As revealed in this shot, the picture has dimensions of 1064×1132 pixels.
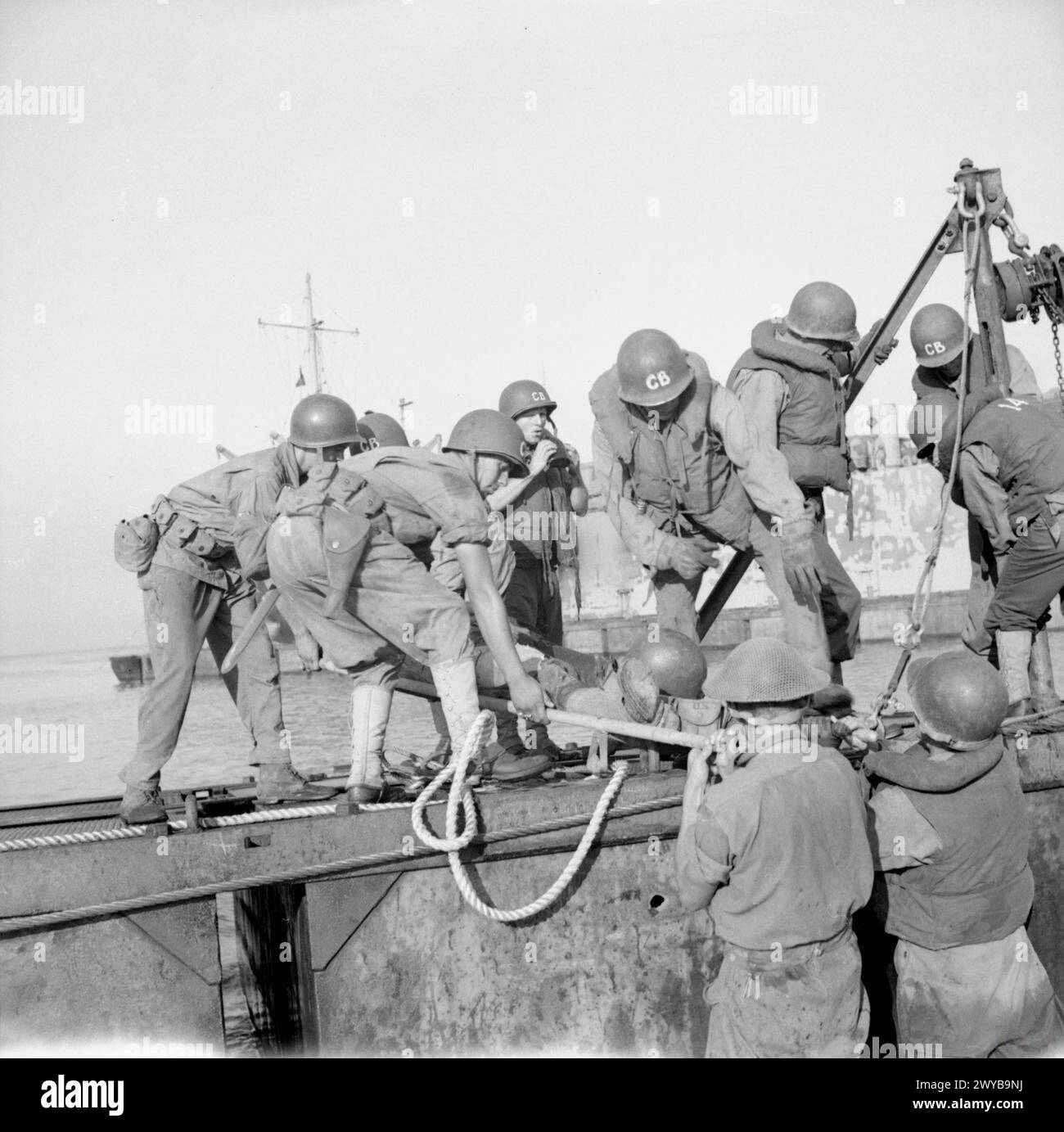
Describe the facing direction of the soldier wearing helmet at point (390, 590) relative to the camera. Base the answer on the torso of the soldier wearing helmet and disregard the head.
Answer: to the viewer's right

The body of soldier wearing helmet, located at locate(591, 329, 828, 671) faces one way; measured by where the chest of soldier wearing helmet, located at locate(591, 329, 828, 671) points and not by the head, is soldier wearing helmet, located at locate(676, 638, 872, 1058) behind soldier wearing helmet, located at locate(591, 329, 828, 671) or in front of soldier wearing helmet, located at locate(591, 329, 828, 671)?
in front

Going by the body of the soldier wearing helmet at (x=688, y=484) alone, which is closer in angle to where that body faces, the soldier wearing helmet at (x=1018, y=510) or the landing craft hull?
the landing craft hull

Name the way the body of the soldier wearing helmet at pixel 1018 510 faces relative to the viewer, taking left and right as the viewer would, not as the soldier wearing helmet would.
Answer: facing to the left of the viewer

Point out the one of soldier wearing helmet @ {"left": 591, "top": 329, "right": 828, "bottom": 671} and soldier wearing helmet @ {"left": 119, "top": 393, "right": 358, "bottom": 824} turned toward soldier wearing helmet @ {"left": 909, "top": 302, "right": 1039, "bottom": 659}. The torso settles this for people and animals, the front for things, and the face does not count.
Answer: soldier wearing helmet @ {"left": 119, "top": 393, "right": 358, "bottom": 824}

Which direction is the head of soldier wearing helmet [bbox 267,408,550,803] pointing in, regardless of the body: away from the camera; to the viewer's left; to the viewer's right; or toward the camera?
to the viewer's right

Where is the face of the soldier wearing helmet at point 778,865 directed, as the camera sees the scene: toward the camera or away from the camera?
away from the camera

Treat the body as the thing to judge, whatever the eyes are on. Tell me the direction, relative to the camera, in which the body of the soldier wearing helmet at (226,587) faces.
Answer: to the viewer's right

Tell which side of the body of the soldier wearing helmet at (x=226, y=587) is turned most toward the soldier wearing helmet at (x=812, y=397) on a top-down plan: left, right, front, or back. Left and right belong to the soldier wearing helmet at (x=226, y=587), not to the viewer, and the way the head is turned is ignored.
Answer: front
